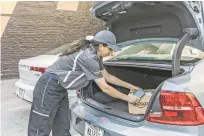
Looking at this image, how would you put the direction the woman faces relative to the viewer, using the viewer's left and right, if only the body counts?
facing to the right of the viewer

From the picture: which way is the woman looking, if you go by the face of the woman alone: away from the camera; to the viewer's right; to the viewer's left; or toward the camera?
to the viewer's right

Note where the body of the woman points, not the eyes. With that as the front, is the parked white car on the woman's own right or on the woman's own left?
on the woman's own left

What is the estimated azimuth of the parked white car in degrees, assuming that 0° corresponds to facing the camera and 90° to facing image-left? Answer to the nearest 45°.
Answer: approximately 225°
